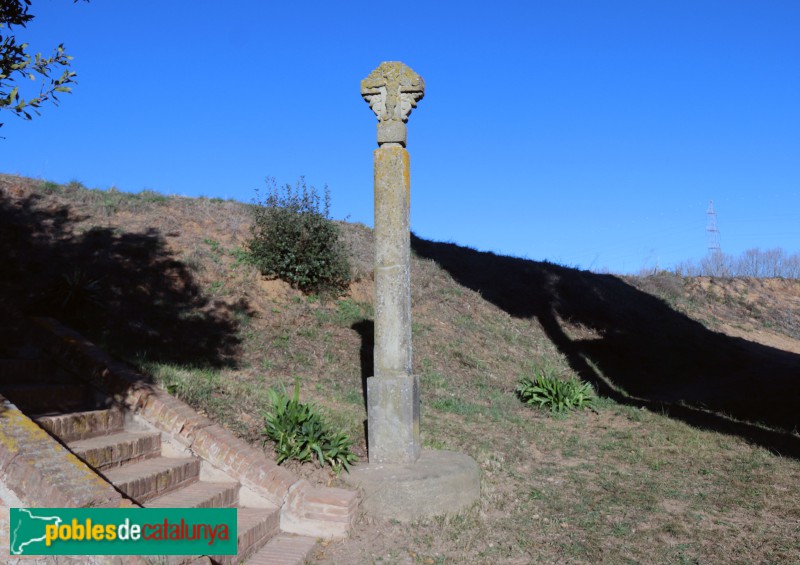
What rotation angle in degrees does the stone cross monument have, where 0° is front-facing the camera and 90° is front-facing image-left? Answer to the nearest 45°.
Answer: approximately 0°

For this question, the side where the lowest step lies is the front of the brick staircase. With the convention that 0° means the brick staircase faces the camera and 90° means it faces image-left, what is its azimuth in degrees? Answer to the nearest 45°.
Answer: approximately 315°

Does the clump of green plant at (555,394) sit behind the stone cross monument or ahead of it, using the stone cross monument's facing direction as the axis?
behind

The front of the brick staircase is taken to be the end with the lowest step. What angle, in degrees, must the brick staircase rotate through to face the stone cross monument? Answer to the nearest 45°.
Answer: approximately 45° to its left

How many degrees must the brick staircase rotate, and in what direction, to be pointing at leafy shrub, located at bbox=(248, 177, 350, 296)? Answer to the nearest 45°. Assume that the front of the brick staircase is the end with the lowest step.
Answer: approximately 135° to its left

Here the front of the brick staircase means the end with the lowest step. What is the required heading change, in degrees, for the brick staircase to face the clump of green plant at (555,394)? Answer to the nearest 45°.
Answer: approximately 90° to its left
